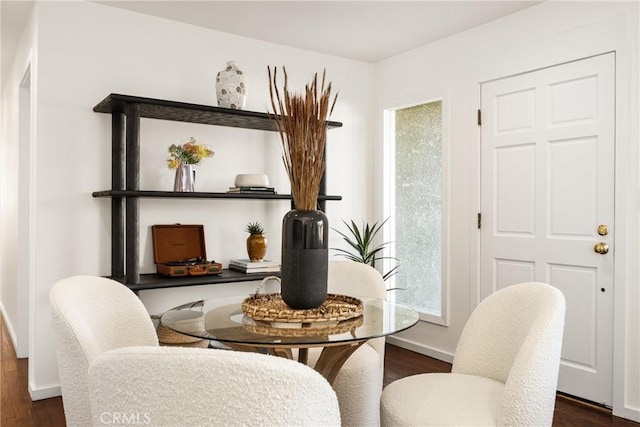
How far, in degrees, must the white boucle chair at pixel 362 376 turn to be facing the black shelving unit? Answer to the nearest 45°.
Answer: approximately 90° to its right

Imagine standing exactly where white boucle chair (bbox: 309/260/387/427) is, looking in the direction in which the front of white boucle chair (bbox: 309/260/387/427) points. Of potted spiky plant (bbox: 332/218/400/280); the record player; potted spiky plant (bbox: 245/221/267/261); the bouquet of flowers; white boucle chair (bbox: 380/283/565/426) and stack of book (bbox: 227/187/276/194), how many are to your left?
1

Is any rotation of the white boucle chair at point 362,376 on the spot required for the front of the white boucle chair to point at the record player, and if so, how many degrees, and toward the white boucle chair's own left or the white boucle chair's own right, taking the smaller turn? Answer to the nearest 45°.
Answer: approximately 90° to the white boucle chair's own right

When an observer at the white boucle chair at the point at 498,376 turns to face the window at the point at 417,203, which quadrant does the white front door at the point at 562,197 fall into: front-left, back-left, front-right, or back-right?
front-right

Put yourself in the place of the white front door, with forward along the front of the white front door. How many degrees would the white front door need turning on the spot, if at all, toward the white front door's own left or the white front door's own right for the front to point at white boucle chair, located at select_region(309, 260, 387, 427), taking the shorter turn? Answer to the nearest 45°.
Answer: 0° — it already faces it

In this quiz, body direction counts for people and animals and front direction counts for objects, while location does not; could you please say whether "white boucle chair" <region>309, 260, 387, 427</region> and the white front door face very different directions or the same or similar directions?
same or similar directions

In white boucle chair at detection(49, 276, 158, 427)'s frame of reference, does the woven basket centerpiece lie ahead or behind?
ahead

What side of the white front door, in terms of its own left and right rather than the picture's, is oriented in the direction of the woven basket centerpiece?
front

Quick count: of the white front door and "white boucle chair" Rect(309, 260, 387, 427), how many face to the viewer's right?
0

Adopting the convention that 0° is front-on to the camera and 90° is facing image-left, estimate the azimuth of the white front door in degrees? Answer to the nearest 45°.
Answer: approximately 45°

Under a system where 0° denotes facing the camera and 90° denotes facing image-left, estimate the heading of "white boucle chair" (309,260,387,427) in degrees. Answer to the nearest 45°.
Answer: approximately 45°

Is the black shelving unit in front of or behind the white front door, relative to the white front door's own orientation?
in front

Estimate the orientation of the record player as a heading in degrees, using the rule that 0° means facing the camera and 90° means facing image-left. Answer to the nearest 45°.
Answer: approximately 315°
